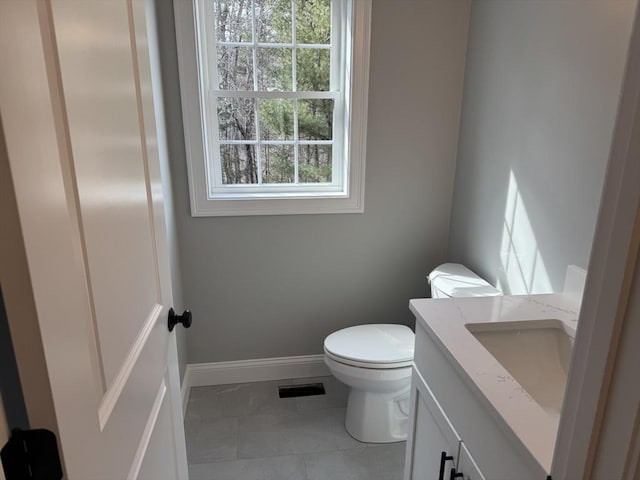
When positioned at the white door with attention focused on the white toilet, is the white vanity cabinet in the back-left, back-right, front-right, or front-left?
front-right

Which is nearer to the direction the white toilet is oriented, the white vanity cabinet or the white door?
the white door

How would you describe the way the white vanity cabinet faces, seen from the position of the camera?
facing the viewer and to the left of the viewer

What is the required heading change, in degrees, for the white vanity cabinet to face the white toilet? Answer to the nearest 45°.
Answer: approximately 90° to its right

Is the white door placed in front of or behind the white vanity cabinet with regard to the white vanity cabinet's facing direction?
in front

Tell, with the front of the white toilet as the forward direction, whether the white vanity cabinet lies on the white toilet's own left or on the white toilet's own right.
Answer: on the white toilet's own left

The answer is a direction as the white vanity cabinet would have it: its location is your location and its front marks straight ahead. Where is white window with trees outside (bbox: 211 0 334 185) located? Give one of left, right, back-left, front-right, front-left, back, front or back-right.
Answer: right

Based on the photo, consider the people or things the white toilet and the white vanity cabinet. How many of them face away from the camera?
0
